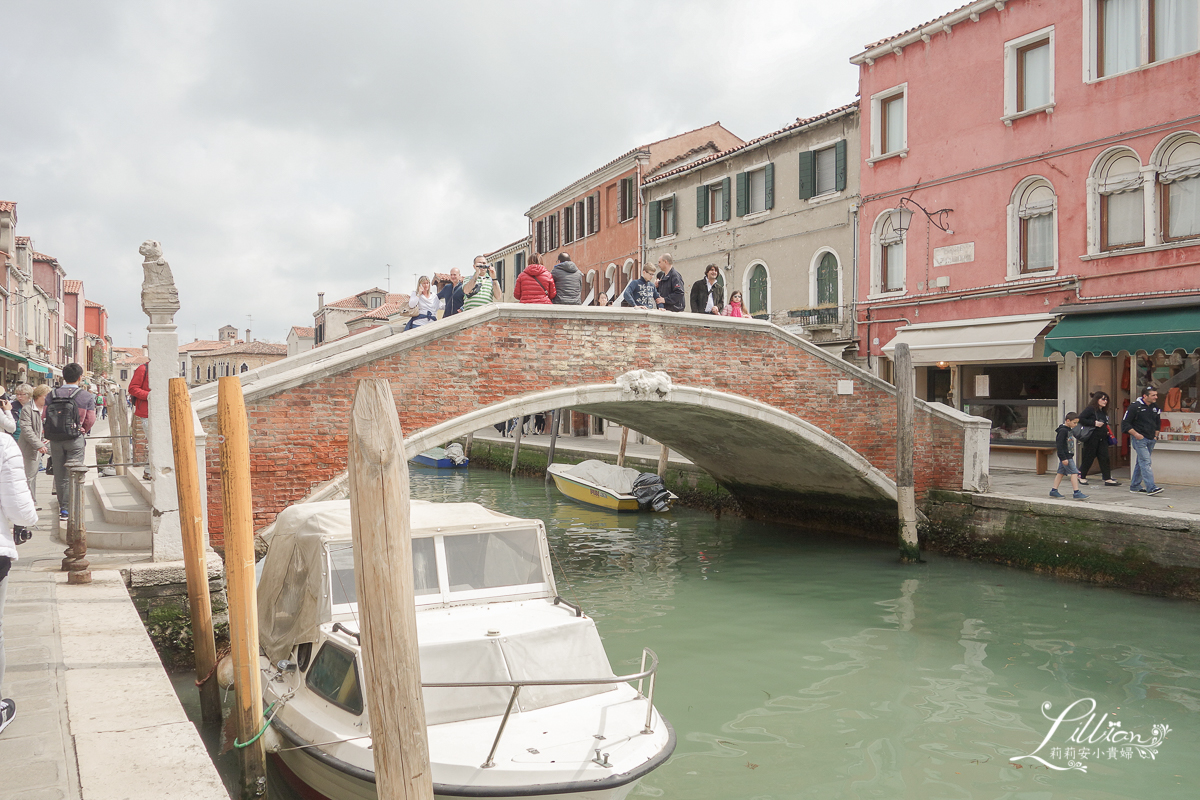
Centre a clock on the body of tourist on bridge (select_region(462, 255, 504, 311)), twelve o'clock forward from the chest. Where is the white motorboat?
The white motorboat is roughly at 12 o'clock from the tourist on bridge.

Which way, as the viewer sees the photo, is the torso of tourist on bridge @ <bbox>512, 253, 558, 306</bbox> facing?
away from the camera

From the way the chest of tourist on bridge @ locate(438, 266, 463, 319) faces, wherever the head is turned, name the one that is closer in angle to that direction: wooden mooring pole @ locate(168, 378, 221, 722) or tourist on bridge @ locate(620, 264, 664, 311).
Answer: the wooden mooring pole

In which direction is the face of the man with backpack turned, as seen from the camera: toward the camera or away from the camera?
away from the camera

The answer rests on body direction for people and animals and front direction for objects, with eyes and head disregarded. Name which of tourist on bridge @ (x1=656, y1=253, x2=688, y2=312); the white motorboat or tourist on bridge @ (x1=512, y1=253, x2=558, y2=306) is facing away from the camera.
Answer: tourist on bridge @ (x1=512, y1=253, x2=558, y2=306)

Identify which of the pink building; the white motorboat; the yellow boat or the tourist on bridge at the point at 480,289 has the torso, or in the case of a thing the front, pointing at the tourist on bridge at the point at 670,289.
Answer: the pink building

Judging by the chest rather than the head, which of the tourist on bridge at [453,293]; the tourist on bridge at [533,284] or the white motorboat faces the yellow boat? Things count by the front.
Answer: the tourist on bridge at [533,284]

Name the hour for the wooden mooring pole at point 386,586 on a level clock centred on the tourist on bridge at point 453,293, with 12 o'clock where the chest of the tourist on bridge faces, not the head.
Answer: The wooden mooring pole is roughly at 12 o'clock from the tourist on bridge.

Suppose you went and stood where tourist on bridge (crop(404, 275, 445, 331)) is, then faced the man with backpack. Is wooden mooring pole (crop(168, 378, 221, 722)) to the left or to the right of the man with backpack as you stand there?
left

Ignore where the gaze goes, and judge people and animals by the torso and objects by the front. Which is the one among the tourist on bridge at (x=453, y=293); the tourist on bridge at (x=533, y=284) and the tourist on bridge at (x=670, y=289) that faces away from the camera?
the tourist on bridge at (x=533, y=284)
